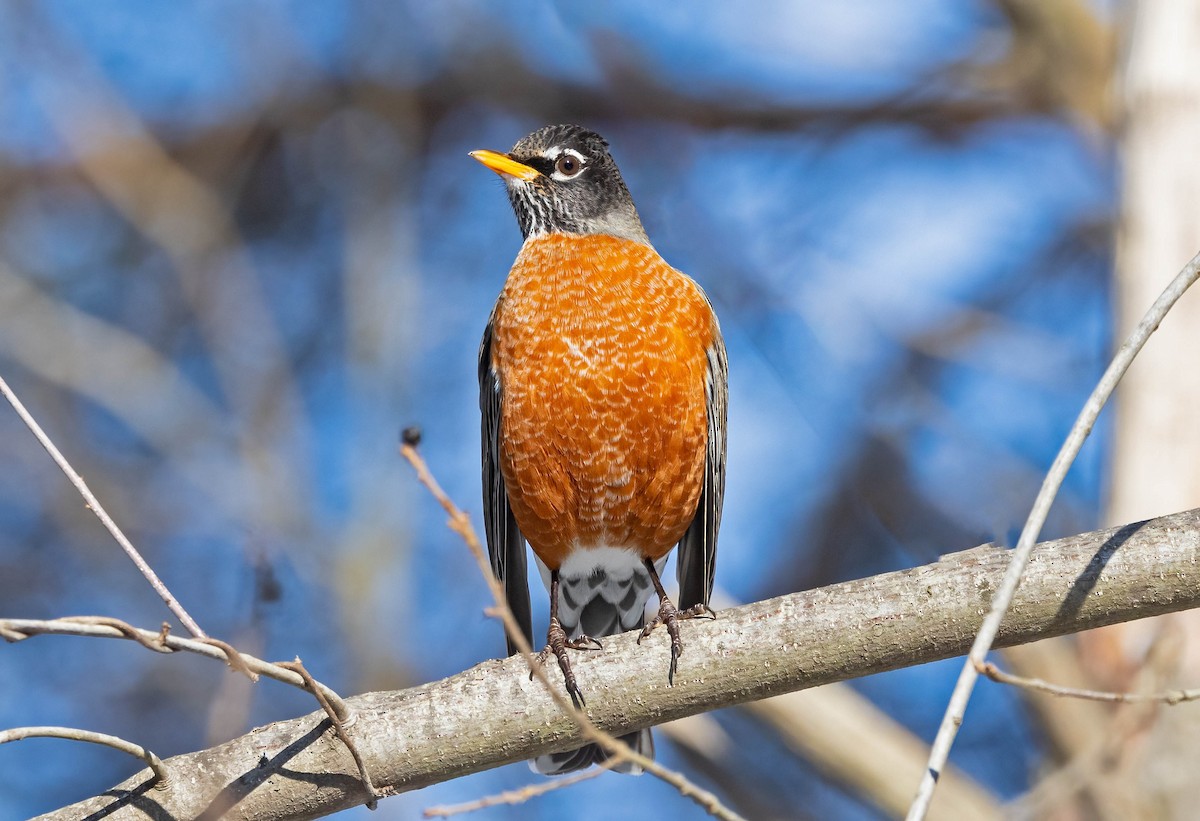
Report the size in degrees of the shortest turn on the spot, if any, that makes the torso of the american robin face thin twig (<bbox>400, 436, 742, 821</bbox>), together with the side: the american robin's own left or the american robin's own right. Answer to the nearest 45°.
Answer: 0° — it already faces it

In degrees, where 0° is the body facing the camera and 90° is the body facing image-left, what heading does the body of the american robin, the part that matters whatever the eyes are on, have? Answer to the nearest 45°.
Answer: approximately 0°

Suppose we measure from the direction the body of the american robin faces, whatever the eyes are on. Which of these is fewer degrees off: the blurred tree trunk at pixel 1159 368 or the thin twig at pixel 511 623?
the thin twig

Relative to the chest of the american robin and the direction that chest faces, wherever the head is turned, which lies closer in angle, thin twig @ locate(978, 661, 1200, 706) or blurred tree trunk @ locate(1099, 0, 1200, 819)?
the thin twig
